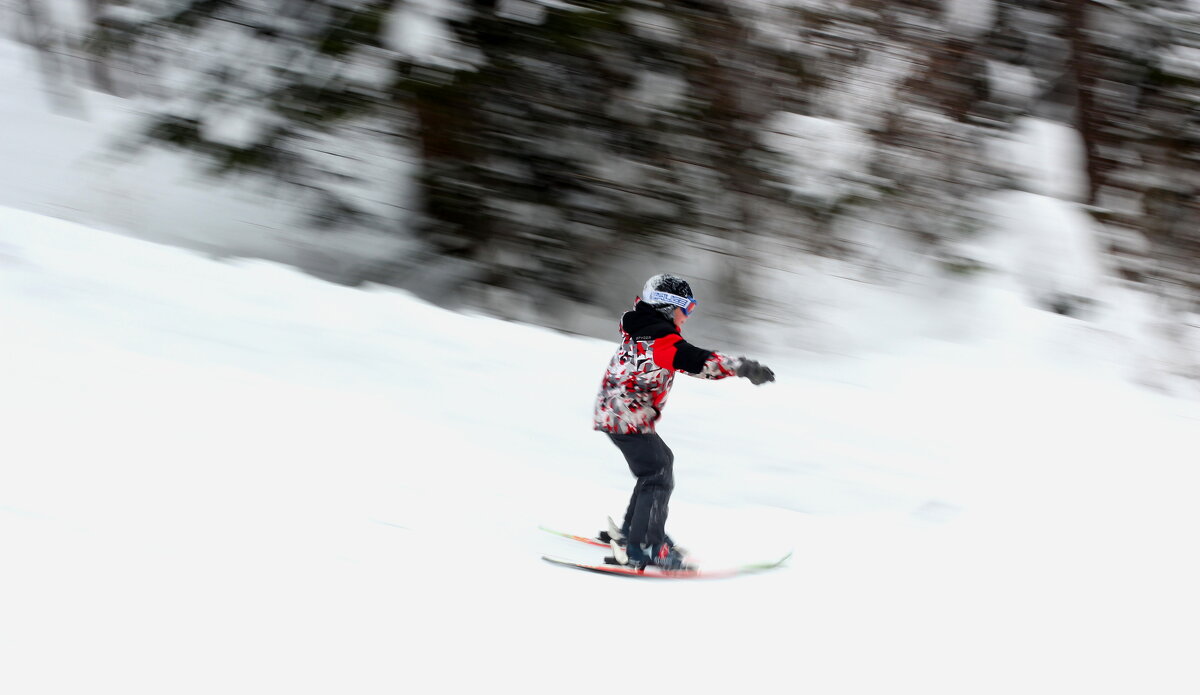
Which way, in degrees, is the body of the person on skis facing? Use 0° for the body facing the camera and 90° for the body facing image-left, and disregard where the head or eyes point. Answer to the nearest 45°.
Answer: approximately 270°
